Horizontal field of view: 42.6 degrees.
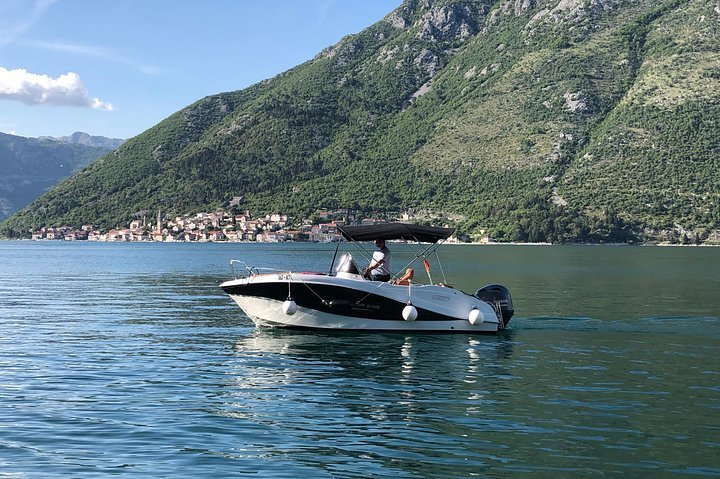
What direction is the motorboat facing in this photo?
to the viewer's left
